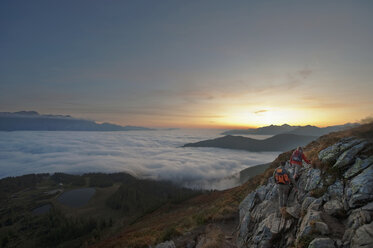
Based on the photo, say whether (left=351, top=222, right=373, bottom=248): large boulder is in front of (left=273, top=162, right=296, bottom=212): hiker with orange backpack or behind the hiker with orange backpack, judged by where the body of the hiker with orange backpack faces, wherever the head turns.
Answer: behind

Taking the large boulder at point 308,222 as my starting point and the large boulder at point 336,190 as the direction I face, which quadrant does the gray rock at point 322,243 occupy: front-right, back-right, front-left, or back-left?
back-right

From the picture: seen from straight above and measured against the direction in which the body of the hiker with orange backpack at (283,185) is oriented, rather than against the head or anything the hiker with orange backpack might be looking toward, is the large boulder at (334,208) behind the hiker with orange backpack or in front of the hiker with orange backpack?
behind

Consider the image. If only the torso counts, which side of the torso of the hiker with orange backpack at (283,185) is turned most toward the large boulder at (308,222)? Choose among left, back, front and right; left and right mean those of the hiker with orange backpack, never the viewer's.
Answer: back

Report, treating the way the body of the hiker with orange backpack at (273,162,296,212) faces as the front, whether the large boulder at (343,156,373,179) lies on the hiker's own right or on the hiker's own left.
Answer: on the hiker's own right

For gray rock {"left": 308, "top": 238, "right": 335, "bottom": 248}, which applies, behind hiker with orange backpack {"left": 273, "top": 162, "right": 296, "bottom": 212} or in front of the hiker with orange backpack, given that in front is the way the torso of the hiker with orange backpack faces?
behind

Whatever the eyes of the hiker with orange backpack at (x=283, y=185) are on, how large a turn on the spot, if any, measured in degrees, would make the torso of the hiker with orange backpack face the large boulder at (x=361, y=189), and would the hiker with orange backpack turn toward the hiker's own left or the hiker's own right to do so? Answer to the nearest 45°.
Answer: approximately 135° to the hiker's own right
